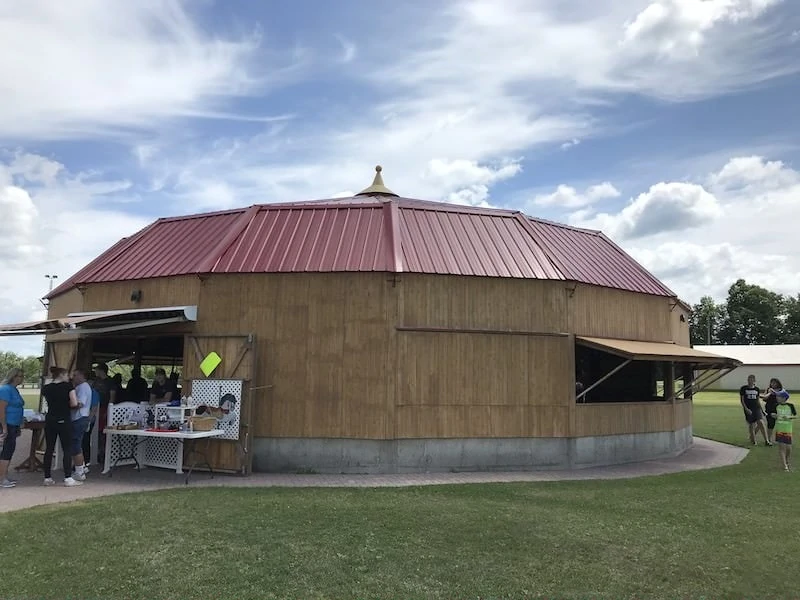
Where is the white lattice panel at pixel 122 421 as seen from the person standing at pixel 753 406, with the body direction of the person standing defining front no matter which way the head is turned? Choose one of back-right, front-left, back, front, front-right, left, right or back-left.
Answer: front-right

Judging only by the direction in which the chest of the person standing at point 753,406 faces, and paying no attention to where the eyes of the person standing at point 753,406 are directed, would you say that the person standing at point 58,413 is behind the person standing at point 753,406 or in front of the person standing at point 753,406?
in front

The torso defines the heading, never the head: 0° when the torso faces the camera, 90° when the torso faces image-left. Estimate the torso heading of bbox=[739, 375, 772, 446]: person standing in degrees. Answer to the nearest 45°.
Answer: approximately 0°

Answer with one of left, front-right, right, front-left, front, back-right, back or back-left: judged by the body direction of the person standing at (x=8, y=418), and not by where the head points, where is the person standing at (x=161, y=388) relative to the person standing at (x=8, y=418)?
front-left

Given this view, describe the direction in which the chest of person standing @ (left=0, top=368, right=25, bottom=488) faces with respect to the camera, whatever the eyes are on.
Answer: to the viewer's right

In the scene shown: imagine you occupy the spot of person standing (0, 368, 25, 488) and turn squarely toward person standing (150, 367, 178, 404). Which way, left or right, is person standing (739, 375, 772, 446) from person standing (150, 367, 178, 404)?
right

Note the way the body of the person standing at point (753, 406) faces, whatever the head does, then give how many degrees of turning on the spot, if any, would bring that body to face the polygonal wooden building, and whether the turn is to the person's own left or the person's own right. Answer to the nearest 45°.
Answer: approximately 45° to the person's own right

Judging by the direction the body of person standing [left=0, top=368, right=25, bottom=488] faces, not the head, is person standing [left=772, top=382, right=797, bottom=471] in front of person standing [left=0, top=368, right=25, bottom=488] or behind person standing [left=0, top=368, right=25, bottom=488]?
in front

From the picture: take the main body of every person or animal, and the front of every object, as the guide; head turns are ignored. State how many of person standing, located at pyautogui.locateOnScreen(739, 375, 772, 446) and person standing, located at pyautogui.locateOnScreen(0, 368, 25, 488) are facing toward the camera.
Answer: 1
